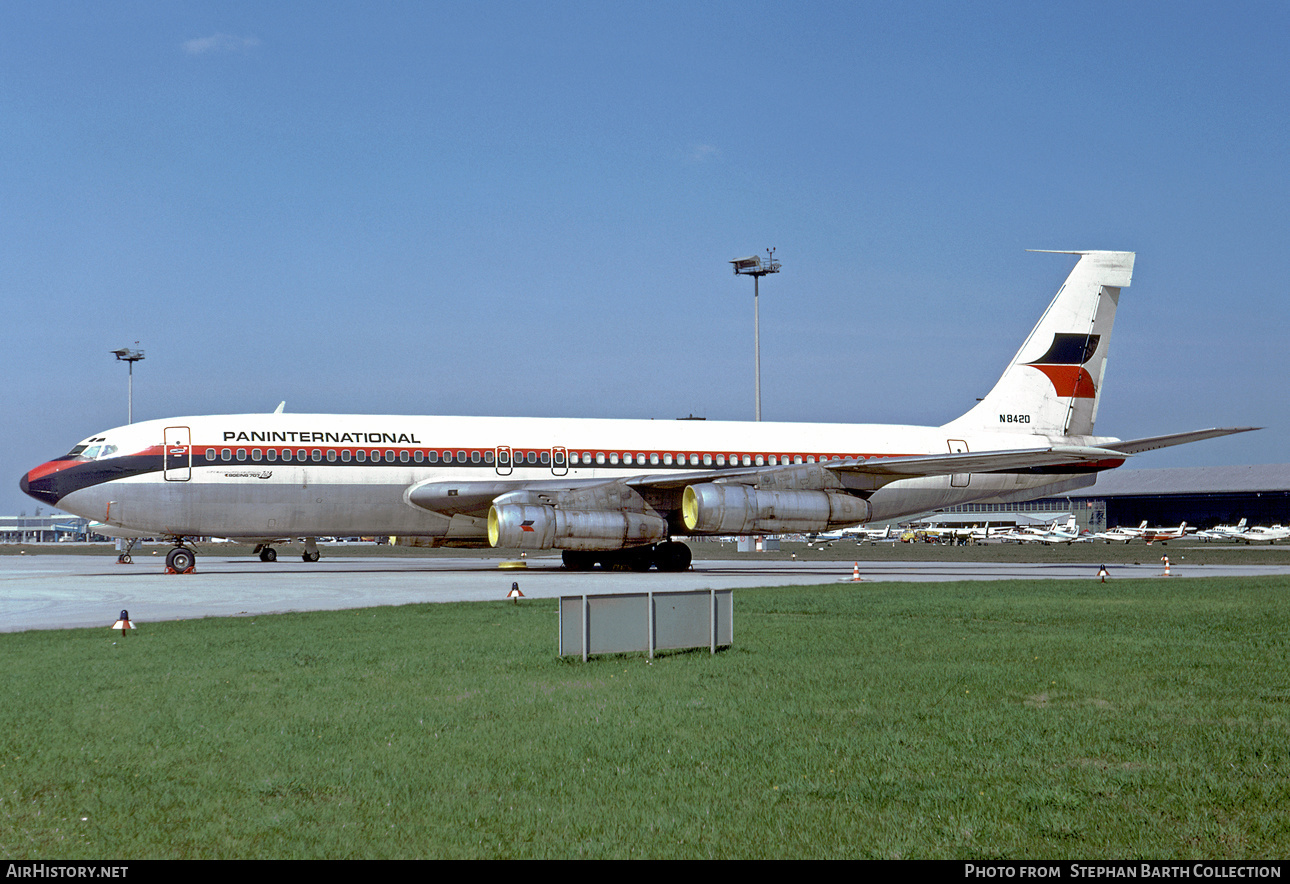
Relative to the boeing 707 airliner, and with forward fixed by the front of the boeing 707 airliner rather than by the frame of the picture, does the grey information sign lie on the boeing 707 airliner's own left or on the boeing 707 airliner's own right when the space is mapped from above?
on the boeing 707 airliner's own left

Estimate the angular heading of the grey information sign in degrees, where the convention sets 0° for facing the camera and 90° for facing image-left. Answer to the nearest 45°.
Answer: approximately 180°

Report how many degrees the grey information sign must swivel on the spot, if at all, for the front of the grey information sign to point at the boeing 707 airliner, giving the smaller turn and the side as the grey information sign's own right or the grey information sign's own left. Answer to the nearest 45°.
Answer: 0° — it already faces it

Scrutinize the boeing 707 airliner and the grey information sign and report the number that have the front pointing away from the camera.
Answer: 1

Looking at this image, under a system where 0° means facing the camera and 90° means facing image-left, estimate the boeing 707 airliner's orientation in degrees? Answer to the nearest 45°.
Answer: approximately 90°

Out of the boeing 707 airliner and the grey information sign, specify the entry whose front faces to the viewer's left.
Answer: the boeing 707 airliner

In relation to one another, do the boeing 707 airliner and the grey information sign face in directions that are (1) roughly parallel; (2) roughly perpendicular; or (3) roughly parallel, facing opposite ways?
roughly perpendicular
